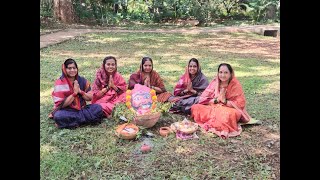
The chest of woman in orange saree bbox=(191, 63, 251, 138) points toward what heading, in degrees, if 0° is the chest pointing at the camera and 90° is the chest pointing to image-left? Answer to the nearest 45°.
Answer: approximately 45°

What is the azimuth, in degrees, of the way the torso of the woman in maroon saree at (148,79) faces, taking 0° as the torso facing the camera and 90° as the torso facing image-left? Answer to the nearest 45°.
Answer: approximately 0°

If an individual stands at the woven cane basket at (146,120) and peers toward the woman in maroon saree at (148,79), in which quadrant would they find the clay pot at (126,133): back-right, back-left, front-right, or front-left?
back-left
